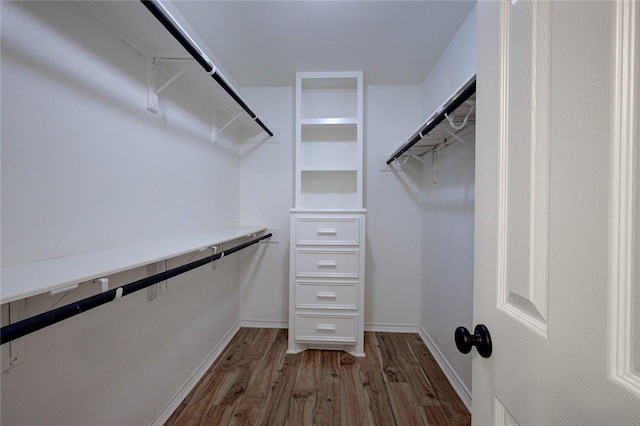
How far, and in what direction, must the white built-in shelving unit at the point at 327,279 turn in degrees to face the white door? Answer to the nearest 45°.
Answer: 0° — it already faces it

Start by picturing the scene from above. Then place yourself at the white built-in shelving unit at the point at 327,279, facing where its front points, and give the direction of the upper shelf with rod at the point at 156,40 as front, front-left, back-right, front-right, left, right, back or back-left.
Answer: front-right

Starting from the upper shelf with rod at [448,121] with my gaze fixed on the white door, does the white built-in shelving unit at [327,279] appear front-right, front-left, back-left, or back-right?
back-right

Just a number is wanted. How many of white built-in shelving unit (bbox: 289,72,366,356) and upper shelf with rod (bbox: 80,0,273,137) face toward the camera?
1

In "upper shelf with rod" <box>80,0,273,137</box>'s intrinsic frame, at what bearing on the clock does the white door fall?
The white door is roughly at 2 o'clock from the upper shelf with rod.

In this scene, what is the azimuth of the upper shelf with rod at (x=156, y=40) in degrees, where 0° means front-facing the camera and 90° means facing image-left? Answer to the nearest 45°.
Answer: approximately 270°

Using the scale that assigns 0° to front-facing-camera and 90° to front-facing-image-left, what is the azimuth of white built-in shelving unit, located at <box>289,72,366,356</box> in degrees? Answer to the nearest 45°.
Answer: approximately 0°
